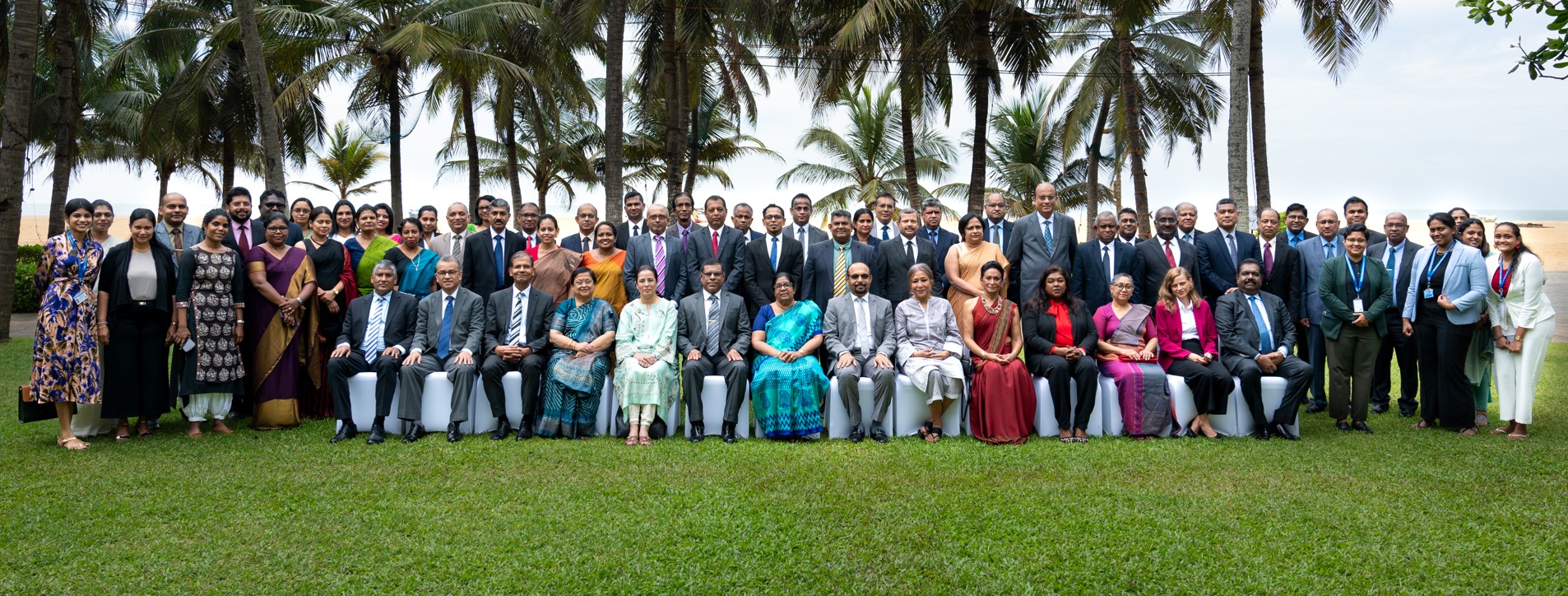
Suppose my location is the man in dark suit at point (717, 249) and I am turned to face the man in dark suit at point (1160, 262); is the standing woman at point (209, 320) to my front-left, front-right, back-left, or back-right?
back-right

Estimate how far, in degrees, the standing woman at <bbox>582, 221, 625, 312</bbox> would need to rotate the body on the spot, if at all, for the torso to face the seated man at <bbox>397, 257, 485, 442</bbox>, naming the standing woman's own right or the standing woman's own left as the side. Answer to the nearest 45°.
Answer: approximately 90° to the standing woman's own right

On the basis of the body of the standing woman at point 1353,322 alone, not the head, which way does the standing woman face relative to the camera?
toward the camera

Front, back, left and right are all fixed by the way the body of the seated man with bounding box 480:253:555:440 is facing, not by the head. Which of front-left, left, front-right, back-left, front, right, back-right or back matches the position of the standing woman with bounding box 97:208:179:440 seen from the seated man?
right

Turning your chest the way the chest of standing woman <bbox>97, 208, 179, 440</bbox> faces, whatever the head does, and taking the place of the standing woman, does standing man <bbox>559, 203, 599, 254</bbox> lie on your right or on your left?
on your left

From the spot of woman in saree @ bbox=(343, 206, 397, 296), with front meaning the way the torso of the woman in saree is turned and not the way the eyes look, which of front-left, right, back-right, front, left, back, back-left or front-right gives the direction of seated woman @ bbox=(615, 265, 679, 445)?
front-left

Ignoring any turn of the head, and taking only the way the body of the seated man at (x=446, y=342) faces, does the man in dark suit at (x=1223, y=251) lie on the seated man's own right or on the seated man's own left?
on the seated man's own left

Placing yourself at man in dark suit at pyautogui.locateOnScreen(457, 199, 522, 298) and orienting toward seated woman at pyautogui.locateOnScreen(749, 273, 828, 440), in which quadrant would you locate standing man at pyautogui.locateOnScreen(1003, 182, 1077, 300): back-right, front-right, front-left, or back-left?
front-left

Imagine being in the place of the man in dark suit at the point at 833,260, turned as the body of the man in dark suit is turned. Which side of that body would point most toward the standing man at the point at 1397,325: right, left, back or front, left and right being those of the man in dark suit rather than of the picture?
left

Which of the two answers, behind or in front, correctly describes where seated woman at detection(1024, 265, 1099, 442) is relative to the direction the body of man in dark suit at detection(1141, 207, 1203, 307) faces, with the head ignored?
in front

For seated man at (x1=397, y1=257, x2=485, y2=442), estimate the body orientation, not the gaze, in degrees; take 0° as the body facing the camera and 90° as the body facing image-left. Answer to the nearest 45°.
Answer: approximately 0°

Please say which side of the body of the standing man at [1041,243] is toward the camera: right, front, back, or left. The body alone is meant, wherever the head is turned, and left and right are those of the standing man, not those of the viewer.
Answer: front
